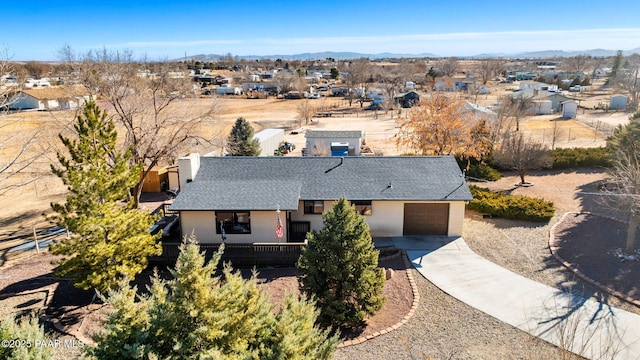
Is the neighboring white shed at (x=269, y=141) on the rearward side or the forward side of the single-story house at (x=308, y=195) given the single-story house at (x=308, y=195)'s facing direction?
on the rearward side

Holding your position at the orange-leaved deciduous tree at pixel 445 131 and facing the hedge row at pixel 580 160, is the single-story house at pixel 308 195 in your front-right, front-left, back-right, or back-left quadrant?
back-right

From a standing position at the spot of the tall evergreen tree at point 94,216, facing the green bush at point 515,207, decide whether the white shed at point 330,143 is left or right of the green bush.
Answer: left

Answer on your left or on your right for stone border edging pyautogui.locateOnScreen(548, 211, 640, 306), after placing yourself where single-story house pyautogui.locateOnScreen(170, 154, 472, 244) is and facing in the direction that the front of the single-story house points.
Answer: on your left

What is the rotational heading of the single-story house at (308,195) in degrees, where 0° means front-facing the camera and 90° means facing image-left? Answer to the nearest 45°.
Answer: approximately 0°

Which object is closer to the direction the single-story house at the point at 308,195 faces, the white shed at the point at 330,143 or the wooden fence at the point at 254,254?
the wooden fence

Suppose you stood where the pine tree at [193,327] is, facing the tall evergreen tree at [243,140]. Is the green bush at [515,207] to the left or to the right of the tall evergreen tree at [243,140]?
right

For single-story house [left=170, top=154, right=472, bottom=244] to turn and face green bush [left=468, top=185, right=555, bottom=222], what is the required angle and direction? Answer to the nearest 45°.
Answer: approximately 90° to its left

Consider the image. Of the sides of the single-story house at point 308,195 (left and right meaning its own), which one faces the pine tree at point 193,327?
front

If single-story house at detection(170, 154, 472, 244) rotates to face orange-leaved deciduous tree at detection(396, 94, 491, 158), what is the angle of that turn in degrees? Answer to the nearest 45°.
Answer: approximately 135° to its left

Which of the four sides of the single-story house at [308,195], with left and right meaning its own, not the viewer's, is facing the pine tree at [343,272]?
front

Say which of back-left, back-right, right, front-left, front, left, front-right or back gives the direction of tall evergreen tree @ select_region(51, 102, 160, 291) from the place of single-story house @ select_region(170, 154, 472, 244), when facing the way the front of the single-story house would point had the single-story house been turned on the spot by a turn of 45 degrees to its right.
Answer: front

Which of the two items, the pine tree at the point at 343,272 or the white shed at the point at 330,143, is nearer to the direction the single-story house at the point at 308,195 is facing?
the pine tree

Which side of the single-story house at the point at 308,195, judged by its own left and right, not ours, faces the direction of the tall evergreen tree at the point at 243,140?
back

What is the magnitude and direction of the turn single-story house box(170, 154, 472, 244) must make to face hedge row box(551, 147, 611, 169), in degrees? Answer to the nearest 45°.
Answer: approximately 135° to its left

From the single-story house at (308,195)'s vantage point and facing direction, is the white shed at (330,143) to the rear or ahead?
to the rear
